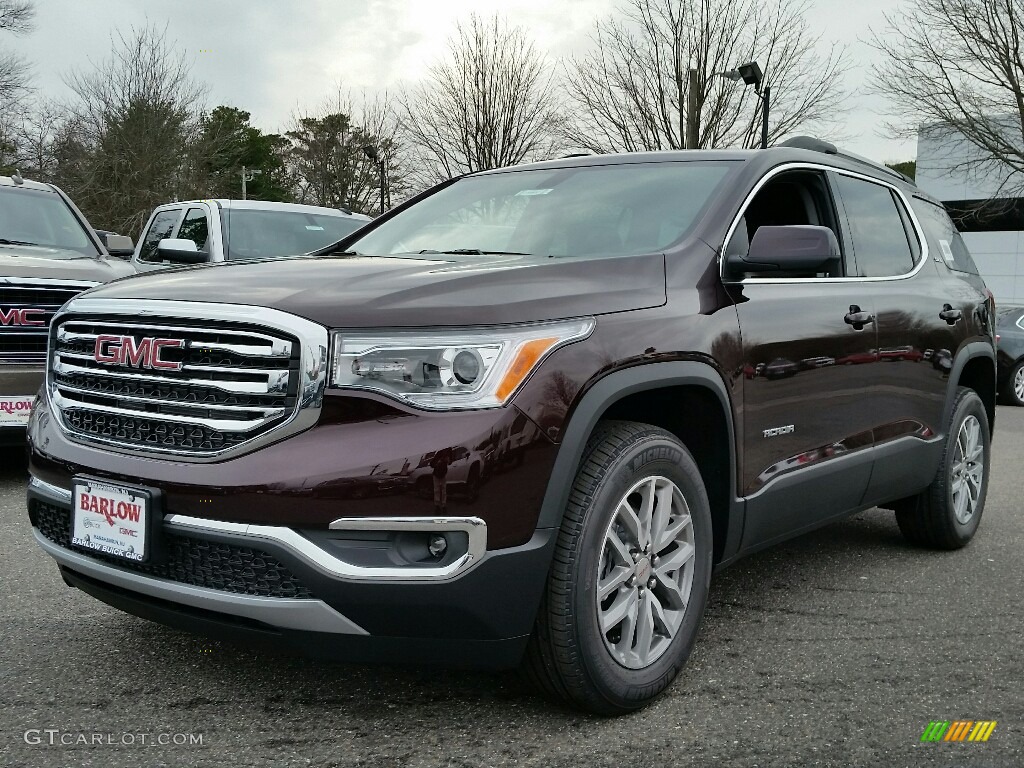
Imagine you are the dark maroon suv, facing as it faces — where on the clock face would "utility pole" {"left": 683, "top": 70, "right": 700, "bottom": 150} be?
The utility pole is roughly at 5 o'clock from the dark maroon suv.

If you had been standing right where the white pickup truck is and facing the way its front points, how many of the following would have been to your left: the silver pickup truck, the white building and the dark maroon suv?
1

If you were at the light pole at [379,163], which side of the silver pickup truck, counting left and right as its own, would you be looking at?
back

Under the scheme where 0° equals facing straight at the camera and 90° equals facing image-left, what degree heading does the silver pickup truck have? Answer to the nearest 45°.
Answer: approximately 0°

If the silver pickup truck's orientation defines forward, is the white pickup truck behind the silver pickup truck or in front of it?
behind

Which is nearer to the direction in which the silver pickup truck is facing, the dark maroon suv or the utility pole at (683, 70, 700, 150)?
the dark maroon suv

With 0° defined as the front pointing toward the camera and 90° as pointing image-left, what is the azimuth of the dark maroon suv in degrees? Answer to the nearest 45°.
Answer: approximately 45°

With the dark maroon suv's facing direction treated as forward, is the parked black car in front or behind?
behind

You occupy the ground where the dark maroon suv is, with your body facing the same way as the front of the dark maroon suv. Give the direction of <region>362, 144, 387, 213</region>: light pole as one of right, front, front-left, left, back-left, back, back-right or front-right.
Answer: back-right

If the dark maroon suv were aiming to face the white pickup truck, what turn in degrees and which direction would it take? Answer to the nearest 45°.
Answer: approximately 135° to its right

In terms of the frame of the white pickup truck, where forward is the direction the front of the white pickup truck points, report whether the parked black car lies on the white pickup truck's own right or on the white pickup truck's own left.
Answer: on the white pickup truck's own left

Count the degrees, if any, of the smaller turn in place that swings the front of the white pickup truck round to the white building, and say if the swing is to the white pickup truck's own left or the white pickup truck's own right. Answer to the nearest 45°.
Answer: approximately 90° to the white pickup truck's own left

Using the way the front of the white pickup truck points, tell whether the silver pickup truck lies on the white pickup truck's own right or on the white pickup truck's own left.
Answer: on the white pickup truck's own right
